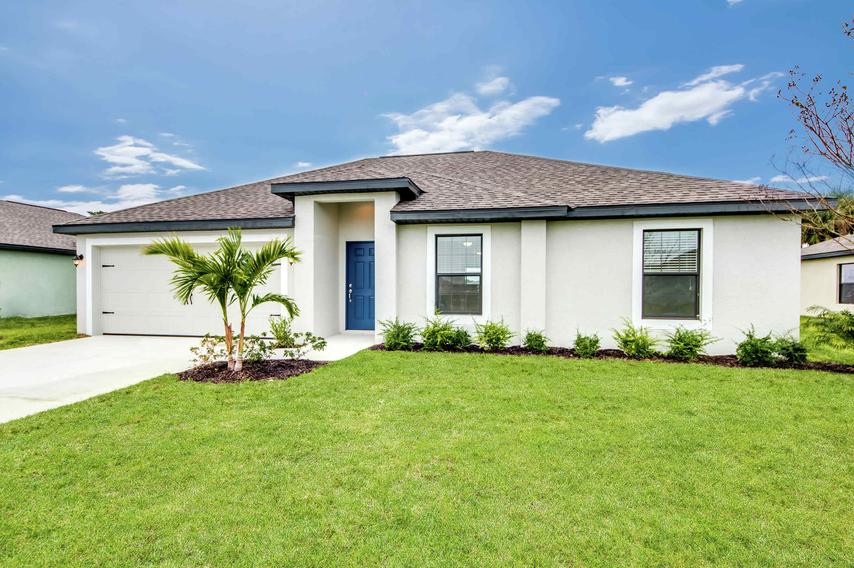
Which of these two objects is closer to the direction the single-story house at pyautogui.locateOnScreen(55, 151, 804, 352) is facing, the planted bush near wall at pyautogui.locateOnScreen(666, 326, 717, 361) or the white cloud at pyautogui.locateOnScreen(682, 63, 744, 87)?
the planted bush near wall

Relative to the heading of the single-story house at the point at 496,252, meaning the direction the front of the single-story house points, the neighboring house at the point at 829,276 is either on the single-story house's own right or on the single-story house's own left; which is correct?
on the single-story house's own left

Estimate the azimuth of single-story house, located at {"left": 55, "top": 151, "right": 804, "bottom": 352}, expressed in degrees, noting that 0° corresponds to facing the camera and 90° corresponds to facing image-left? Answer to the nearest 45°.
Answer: approximately 0°

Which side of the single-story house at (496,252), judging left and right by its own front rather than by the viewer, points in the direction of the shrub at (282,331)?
right

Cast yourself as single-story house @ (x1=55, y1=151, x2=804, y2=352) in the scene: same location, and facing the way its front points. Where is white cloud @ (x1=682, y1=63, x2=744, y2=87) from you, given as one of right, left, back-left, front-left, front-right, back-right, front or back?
back-left

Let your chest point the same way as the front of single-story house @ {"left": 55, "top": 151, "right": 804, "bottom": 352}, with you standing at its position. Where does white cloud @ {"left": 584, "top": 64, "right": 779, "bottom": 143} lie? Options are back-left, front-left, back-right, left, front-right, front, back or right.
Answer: back-left

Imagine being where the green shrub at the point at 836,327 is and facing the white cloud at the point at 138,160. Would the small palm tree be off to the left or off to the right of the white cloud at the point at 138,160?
left

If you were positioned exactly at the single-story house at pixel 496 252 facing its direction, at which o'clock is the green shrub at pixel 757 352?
The green shrub is roughly at 10 o'clock from the single-story house.

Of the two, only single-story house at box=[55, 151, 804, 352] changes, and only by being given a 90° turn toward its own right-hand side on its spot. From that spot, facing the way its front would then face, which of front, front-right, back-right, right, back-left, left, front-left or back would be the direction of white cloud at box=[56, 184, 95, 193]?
front-right

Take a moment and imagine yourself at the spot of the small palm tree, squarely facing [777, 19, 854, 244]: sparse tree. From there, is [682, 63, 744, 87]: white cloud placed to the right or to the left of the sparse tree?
left

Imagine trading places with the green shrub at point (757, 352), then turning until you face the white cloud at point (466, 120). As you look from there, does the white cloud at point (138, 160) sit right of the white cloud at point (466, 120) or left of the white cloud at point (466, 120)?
left

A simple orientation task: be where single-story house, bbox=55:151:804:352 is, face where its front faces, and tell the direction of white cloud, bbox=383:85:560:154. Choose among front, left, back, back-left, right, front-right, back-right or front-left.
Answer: back

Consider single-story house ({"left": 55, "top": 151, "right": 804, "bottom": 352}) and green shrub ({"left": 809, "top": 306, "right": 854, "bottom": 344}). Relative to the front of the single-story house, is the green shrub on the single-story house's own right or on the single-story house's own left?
on the single-story house's own left
